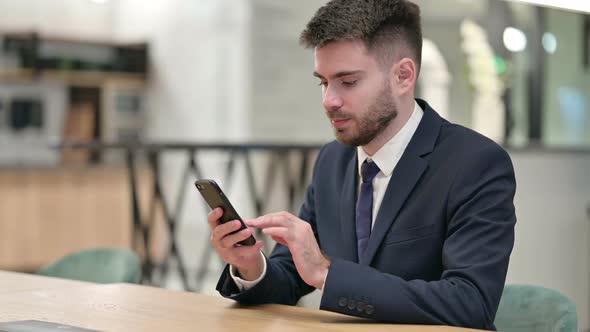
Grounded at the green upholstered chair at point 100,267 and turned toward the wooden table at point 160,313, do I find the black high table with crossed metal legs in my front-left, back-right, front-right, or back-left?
back-left

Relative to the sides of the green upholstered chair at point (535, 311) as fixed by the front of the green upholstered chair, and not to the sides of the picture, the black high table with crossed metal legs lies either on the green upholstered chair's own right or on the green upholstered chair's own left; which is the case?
on the green upholstered chair's own right

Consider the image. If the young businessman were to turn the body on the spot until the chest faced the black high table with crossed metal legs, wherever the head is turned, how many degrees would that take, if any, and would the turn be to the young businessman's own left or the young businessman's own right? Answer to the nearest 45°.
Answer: approximately 135° to the young businessman's own right

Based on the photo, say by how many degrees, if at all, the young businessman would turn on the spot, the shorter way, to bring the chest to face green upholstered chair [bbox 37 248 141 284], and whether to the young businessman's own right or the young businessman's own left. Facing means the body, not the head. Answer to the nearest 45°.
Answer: approximately 90° to the young businessman's own right

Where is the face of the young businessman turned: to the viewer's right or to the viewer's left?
to the viewer's left

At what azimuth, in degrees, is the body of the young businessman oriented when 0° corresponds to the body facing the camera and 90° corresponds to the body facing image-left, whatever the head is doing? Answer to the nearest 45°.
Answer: approximately 45°
